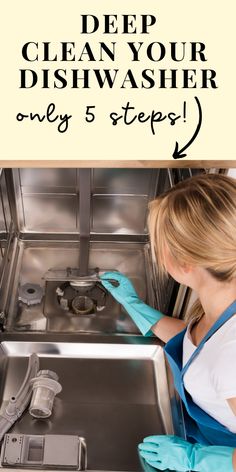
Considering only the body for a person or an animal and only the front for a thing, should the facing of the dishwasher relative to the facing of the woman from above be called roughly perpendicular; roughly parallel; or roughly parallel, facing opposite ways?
roughly perpendicular

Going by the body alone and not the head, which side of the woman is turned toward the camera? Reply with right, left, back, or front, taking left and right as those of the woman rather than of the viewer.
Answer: left

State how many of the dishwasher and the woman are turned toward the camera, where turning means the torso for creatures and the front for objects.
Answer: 1

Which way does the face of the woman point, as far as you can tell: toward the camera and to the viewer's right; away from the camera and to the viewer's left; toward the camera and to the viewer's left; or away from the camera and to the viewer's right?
away from the camera and to the viewer's left

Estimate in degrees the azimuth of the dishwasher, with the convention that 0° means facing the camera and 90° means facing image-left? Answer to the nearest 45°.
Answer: approximately 0°
